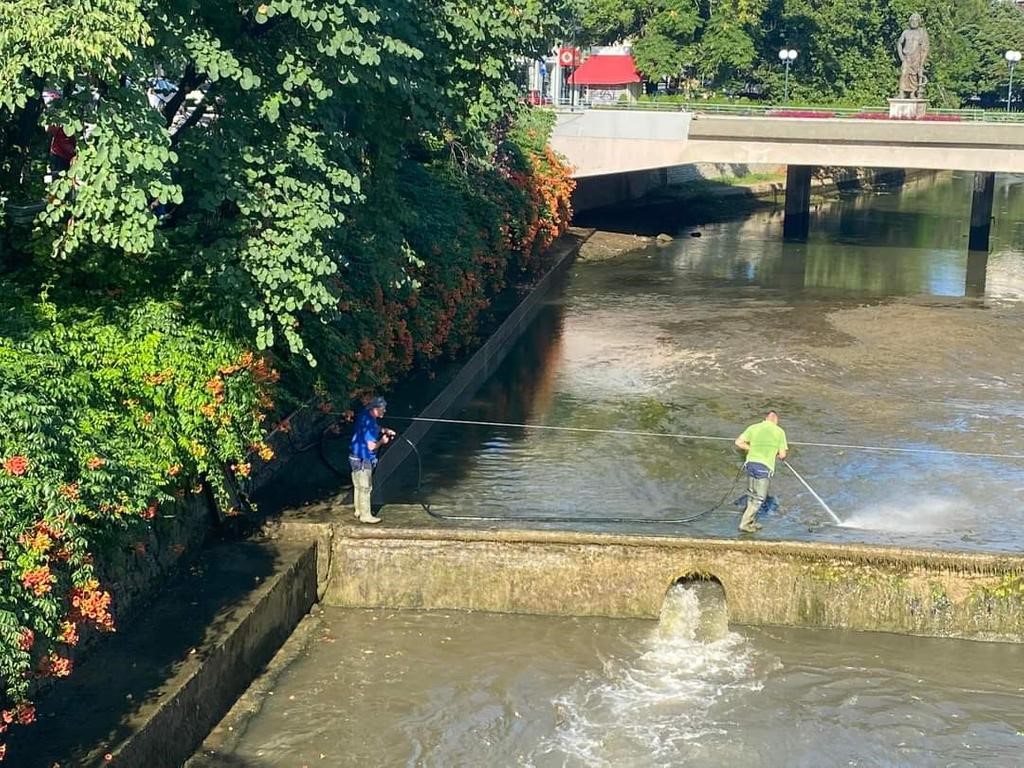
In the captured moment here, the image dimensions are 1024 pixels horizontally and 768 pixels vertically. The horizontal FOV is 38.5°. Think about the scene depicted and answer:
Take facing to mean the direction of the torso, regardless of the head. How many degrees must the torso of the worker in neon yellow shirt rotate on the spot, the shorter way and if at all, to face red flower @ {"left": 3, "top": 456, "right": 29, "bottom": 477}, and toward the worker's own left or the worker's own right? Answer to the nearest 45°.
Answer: approximately 180°

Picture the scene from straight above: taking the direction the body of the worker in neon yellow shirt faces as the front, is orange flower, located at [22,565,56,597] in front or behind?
behind

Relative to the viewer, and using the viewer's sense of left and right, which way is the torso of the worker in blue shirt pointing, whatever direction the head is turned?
facing to the right of the viewer

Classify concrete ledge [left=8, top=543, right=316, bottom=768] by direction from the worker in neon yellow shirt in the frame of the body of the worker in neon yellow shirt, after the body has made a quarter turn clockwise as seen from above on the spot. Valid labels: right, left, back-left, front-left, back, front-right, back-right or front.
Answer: right

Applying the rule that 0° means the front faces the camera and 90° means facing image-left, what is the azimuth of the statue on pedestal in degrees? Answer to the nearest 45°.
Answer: approximately 0°

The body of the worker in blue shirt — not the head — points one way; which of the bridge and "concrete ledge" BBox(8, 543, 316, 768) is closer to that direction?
the bridge

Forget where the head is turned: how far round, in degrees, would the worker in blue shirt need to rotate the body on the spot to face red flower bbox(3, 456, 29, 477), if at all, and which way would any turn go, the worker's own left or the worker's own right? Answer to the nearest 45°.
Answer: approximately 135° to the worker's own right

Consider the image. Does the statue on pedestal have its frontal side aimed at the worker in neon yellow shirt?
yes

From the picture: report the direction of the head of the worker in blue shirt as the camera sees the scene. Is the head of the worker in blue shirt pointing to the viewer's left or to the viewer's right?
to the viewer's right

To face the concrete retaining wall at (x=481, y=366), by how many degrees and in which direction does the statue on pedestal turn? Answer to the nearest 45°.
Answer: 0° — it already faces it

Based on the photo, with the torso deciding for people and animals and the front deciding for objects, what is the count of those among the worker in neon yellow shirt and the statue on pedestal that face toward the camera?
1
